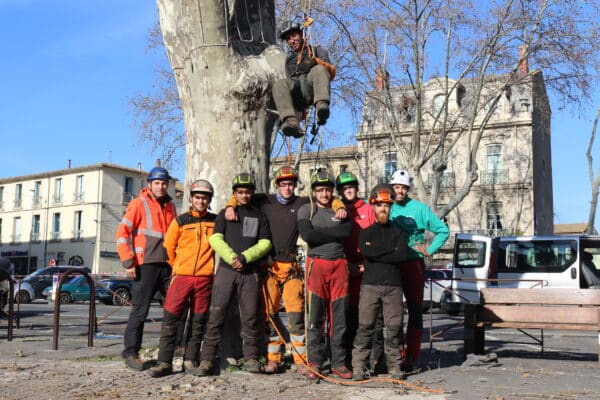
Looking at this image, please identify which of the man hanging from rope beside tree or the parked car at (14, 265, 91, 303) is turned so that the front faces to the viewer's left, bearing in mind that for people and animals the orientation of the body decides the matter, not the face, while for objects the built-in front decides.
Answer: the parked car

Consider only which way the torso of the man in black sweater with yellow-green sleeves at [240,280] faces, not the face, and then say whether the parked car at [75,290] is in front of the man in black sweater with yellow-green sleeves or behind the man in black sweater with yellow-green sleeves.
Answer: behind

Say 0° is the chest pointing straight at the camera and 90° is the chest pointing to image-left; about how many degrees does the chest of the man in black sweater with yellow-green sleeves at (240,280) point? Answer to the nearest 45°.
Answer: approximately 0°

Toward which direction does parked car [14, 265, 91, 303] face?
to the viewer's left
